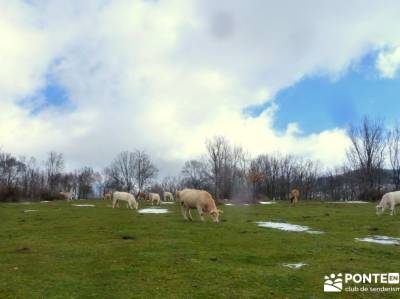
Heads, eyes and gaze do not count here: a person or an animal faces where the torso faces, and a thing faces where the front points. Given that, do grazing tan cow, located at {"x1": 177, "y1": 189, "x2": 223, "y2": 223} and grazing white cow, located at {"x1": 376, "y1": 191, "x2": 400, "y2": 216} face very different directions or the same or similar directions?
very different directions

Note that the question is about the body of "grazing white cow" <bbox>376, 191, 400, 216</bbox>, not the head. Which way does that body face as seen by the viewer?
to the viewer's left

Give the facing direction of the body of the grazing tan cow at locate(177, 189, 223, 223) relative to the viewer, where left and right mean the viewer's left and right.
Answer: facing the viewer and to the right of the viewer

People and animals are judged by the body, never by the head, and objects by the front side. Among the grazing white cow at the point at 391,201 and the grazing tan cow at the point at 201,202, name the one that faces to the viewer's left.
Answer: the grazing white cow at the point at 391,201

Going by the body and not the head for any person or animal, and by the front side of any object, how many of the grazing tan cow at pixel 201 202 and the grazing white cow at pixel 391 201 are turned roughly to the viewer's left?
1

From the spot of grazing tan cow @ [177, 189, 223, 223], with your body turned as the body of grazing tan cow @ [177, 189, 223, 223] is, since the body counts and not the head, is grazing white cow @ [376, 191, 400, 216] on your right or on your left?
on your left

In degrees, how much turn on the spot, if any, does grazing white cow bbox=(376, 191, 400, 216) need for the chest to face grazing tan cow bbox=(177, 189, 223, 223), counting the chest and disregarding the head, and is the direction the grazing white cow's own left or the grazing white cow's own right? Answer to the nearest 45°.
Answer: approximately 45° to the grazing white cow's own left
